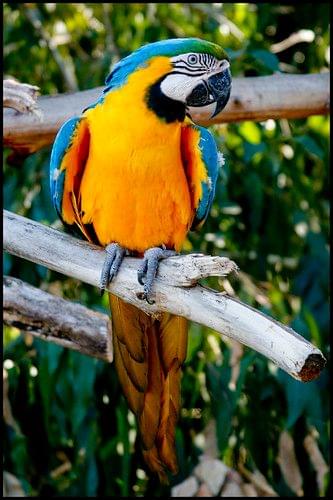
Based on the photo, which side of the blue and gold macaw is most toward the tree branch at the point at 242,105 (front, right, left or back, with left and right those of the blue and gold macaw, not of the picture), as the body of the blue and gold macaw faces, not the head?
back

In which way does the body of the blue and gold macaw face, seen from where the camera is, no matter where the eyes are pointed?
toward the camera
